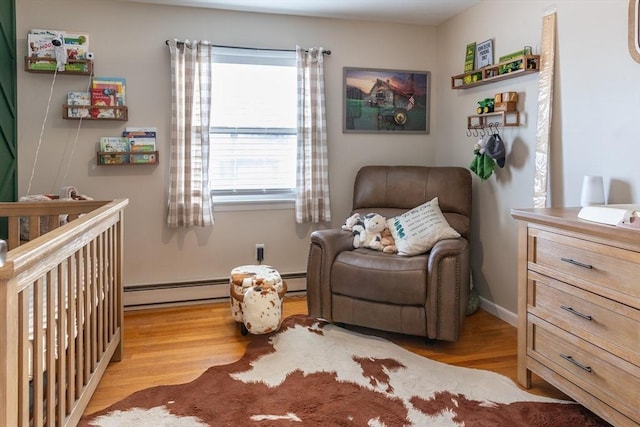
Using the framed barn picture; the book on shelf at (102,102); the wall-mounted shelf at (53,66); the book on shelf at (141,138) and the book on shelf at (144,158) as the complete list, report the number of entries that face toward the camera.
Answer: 5

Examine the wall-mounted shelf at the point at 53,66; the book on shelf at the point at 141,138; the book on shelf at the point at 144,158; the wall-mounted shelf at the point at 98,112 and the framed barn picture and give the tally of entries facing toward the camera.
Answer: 5

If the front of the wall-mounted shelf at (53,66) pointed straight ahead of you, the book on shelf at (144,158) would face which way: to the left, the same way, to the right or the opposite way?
the same way

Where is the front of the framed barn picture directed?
toward the camera

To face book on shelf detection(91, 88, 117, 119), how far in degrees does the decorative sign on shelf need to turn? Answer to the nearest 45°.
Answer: approximately 45° to its right

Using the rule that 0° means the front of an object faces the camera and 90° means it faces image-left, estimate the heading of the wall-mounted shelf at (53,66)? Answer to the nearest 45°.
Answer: approximately 0°

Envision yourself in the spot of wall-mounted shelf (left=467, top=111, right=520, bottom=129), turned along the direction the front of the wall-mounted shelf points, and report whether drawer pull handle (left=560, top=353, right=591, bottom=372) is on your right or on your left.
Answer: on your left

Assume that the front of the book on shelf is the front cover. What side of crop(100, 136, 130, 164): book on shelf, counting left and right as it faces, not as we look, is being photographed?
front

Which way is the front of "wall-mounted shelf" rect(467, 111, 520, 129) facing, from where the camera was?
facing the viewer and to the left of the viewer

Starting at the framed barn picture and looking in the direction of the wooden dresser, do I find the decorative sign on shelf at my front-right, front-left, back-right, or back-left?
front-left
